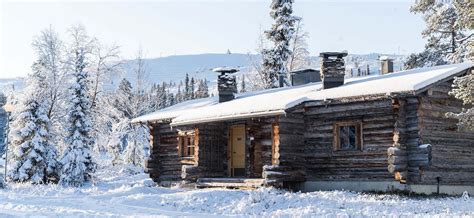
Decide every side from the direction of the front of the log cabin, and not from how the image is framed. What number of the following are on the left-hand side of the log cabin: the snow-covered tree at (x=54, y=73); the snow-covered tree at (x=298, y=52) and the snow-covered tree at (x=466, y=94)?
1

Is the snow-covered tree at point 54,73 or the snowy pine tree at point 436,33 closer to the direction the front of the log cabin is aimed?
the snow-covered tree

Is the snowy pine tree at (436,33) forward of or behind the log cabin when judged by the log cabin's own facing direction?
behind

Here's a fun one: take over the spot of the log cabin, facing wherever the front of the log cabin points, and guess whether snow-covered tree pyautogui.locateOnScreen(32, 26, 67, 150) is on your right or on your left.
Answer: on your right

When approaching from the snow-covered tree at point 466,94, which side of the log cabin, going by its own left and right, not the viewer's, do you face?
left

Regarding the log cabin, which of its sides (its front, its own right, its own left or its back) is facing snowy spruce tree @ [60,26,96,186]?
right

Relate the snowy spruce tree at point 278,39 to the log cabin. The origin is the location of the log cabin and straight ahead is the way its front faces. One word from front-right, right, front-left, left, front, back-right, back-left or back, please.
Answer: back-right

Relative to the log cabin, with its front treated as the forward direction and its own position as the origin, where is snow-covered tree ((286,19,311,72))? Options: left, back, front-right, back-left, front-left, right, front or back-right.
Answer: back-right

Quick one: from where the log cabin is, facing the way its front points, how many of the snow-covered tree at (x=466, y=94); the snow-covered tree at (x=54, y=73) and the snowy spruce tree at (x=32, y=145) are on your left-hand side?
1

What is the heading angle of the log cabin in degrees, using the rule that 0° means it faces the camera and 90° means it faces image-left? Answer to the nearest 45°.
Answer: approximately 45°

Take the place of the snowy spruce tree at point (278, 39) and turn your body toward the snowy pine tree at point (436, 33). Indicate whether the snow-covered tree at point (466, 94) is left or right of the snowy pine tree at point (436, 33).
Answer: right
